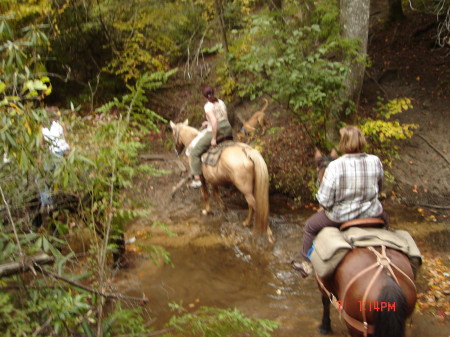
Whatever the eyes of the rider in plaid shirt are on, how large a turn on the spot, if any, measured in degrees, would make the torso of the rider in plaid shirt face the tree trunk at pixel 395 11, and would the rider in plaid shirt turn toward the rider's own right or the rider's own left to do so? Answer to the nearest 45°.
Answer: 0° — they already face it

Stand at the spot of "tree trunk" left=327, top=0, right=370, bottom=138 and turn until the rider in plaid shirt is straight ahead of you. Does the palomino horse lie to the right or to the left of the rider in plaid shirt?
right

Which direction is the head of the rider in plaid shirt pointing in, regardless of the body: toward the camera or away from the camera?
away from the camera

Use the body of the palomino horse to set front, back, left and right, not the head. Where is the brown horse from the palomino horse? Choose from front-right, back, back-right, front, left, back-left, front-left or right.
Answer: back-left

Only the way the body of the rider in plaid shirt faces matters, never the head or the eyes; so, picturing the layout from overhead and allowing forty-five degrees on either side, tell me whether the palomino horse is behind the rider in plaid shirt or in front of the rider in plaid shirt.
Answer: in front

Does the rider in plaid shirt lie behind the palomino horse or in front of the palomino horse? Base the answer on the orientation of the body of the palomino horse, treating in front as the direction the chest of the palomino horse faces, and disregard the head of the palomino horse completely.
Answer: behind

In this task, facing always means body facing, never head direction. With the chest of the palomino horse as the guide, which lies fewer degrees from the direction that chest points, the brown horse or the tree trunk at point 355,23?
the tree trunk

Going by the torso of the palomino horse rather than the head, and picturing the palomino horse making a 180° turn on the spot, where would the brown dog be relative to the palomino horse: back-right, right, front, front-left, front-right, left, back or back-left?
back-left

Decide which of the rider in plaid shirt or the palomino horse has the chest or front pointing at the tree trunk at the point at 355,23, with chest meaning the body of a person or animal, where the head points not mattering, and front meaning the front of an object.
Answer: the rider in plaid shirt

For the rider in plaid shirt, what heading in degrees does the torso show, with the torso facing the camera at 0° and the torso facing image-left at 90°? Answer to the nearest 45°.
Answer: approximately 180°

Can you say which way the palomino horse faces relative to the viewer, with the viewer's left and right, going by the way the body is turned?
facing away from the viewer and to the left of the viewer

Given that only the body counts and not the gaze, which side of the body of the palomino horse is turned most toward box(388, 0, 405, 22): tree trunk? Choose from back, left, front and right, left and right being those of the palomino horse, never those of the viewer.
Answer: right
